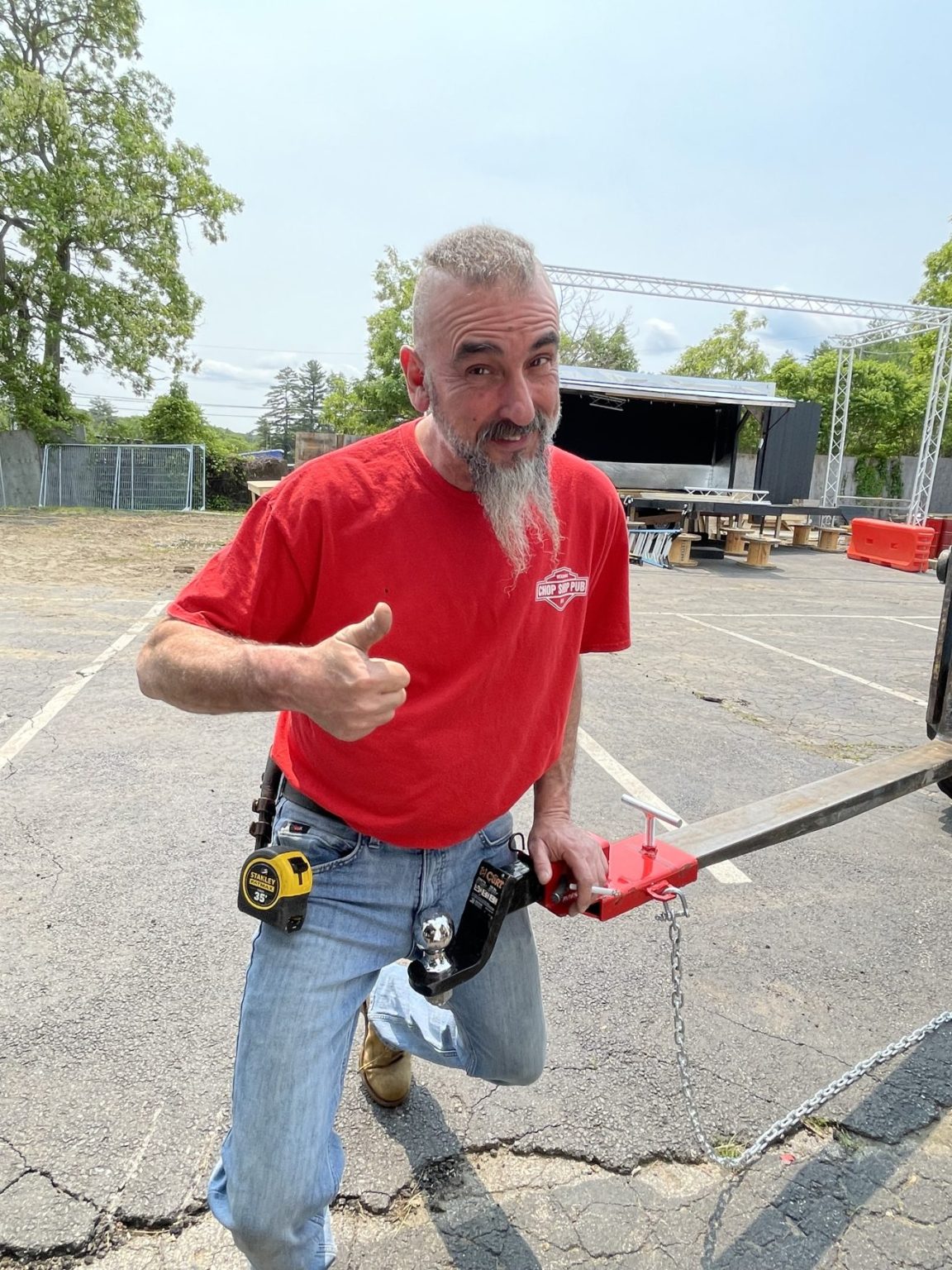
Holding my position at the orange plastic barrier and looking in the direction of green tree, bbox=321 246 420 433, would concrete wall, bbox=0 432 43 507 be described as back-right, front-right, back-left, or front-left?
front-left

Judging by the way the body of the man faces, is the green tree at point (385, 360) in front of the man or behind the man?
behind

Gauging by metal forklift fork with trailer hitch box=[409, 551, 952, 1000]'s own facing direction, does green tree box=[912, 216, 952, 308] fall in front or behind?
behind

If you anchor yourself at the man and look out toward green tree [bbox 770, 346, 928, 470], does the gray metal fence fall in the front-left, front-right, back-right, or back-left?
front-left

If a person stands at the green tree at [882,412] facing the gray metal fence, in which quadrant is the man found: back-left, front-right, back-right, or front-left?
front-left

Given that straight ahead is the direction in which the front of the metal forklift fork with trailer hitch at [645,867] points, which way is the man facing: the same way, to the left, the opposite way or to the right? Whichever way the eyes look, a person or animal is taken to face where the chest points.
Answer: to the left

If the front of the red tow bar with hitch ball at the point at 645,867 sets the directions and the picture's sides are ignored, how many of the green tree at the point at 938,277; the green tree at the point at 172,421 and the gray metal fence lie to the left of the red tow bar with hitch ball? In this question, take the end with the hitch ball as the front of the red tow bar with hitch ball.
0

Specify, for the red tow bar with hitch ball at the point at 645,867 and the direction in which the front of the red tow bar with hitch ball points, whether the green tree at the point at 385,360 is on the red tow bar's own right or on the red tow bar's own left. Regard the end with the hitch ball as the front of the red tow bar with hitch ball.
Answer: on the red tow bar's own right

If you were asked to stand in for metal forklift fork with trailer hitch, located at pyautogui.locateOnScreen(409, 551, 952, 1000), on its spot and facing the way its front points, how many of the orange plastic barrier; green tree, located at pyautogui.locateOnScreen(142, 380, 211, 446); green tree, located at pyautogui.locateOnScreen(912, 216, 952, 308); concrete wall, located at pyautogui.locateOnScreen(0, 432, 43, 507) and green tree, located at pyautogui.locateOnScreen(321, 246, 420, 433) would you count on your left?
0

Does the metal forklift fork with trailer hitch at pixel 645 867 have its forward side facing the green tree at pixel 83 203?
no

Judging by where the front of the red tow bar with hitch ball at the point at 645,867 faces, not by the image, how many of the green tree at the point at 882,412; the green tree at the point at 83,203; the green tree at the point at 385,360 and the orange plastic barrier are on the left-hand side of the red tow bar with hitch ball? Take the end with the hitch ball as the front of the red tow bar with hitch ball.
0

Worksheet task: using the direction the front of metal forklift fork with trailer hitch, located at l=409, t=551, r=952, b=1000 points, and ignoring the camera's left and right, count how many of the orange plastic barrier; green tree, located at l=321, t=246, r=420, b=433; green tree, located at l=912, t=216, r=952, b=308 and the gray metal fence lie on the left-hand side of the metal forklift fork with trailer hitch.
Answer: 0

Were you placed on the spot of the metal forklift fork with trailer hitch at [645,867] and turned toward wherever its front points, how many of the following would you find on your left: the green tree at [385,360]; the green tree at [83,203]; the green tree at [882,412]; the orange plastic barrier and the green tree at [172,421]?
0

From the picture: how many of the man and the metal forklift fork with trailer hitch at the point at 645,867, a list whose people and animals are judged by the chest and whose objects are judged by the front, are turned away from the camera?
0

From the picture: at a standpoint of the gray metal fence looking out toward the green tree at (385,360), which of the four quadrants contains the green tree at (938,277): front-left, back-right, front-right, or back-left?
front-right

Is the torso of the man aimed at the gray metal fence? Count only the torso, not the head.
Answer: no

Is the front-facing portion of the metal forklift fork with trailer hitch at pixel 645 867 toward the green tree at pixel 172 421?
no

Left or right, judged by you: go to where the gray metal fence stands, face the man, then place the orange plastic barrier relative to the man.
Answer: left

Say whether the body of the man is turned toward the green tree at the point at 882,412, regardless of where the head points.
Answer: no

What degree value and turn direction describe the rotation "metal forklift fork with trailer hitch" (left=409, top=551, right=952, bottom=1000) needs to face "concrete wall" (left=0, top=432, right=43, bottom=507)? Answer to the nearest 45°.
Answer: approximately 90° to its right
